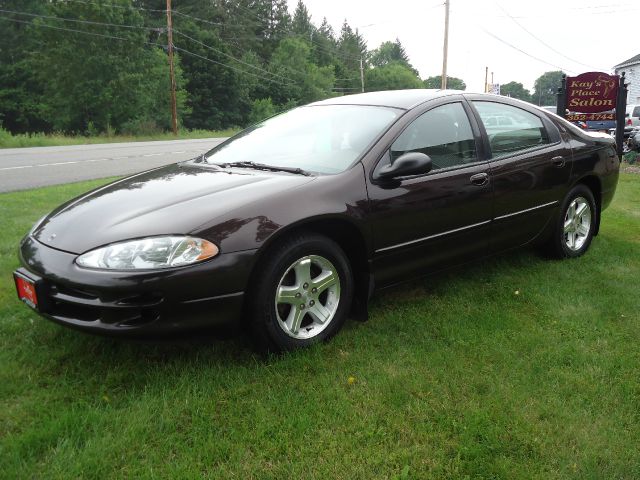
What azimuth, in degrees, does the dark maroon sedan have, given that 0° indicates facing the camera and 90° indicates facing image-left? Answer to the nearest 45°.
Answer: approximately 45°

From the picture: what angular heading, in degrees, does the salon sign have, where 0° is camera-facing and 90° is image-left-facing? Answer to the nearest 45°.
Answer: approximately 0°

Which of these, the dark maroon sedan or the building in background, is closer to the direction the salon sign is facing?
the dark maroon sedan

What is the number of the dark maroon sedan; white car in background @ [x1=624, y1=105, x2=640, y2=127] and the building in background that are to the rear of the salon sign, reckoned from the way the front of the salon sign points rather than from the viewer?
2

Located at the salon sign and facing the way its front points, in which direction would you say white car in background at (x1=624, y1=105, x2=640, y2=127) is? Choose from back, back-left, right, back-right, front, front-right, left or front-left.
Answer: back

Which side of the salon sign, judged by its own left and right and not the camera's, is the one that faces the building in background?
back

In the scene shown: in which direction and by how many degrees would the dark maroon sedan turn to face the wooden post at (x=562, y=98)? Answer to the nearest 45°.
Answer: approximately 180°

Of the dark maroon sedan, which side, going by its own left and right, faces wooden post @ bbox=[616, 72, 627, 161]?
back

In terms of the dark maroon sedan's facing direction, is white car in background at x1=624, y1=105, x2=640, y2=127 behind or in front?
behind
